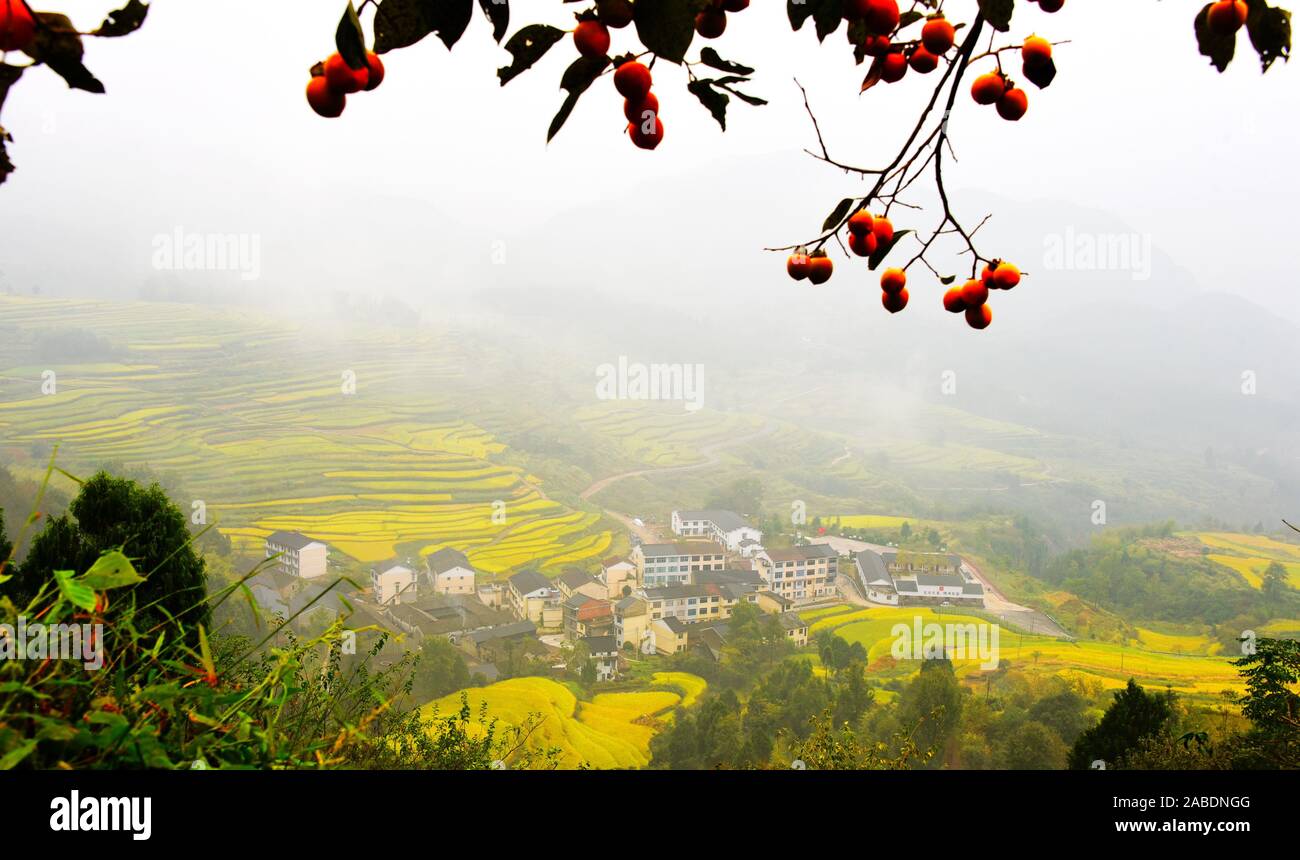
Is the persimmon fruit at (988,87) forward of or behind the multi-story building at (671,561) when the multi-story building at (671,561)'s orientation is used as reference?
forward

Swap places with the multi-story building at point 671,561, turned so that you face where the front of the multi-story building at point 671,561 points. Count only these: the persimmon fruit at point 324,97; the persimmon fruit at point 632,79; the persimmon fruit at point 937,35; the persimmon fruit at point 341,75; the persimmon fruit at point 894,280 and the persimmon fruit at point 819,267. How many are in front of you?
6

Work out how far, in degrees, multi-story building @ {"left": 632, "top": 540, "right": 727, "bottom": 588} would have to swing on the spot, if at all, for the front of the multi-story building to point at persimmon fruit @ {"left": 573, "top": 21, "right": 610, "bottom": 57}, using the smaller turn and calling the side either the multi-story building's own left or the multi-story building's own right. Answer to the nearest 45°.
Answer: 0° — it already faces it

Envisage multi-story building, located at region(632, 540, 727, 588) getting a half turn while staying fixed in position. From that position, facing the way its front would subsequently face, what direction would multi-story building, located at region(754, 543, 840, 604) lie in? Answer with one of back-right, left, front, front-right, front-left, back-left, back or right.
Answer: right

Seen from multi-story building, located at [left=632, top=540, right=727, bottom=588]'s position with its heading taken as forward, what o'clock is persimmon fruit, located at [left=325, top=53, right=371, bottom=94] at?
The persimmon fruit is roughly at 12 o'clock from the multi-story building.

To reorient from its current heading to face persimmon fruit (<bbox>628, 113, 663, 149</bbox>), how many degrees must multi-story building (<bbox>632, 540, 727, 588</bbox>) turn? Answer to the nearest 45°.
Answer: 0° — it already faces it

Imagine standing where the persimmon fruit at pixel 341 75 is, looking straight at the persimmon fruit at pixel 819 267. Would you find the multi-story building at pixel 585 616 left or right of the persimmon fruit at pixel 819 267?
left

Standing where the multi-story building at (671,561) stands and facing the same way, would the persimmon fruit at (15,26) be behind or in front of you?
in front

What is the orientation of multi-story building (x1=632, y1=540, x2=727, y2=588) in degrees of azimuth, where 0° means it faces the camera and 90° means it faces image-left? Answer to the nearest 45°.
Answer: approximately 0°

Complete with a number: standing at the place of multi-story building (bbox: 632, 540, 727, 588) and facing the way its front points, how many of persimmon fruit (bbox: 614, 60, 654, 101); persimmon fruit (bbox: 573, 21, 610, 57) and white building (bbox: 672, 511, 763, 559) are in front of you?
2

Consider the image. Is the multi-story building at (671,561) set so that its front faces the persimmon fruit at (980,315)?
yes

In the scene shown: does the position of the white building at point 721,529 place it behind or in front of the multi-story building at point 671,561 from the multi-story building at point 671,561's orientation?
behind

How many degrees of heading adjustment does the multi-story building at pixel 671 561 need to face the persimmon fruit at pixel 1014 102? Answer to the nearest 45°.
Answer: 0° — it already faces it

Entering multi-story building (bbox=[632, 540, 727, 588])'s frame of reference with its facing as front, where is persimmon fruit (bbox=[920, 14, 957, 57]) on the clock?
The persimmon fruit is roughly at 12 o'clock from the multi-story building.

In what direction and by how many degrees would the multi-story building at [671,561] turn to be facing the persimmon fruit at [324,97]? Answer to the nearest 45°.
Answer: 0° — it already faces it
